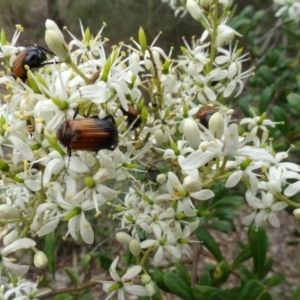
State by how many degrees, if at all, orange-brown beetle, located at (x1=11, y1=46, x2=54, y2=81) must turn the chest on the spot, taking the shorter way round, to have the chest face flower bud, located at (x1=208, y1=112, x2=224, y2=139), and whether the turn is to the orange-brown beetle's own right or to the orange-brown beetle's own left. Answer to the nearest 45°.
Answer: approximately 45° to the orange-brown beetle's own right

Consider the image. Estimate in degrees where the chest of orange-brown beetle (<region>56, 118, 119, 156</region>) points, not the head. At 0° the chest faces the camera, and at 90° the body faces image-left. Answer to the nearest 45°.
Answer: approximately 90°

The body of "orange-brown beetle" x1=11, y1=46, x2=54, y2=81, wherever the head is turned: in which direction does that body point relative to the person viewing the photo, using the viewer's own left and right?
facing to the right of the viewer

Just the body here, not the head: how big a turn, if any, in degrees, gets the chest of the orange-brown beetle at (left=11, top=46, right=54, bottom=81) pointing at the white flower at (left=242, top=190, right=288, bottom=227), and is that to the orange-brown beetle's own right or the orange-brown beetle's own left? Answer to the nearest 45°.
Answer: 0° — it already faces it

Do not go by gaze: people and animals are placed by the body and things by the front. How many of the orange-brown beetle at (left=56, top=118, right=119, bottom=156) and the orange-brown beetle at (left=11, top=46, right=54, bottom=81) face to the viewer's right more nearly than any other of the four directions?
1
